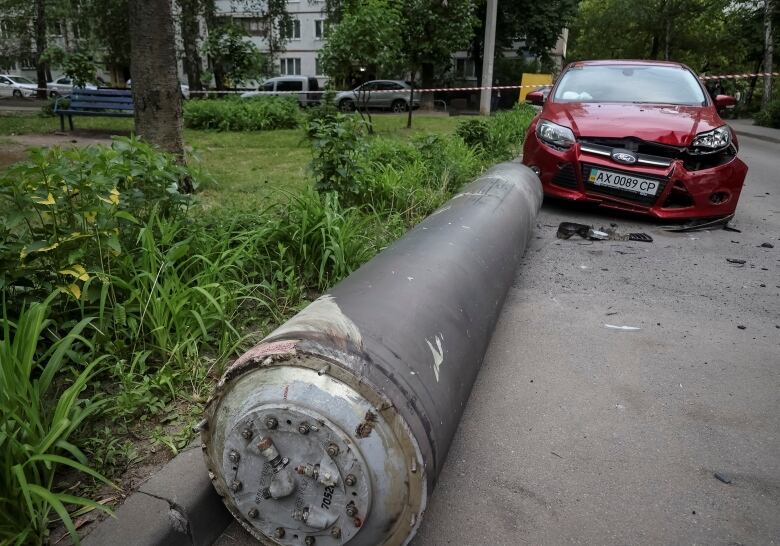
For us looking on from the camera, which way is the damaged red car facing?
facing the viewer

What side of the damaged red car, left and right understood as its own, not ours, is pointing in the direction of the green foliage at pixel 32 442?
front

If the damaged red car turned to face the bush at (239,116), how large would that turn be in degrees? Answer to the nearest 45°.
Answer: approximately 135° to its right

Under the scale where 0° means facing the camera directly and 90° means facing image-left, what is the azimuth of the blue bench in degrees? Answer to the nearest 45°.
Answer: approximately 45°

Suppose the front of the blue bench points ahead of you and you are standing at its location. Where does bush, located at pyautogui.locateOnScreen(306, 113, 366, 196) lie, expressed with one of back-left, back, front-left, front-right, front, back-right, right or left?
front-left

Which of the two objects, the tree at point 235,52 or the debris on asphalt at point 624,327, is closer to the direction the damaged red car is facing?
the debris on asphalt

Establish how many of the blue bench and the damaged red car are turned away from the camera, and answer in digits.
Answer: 0

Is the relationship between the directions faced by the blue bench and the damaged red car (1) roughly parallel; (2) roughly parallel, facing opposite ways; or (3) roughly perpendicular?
roughly parallel

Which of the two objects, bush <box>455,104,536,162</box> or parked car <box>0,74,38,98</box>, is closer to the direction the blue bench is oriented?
the bush

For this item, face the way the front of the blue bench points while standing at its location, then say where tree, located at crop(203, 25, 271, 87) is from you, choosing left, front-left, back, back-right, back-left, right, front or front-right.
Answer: back

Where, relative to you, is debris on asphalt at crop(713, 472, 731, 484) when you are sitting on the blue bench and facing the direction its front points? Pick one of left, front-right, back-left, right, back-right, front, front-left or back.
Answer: front-left

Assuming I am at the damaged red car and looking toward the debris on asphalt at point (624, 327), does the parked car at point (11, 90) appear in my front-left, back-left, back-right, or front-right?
back-right
